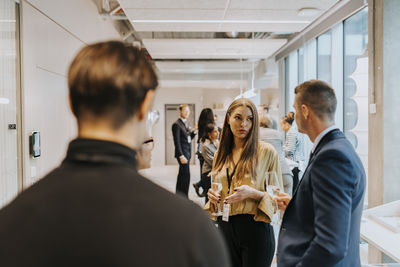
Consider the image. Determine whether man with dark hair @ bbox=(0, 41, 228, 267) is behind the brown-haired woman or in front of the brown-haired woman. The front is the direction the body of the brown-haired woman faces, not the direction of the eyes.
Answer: in front

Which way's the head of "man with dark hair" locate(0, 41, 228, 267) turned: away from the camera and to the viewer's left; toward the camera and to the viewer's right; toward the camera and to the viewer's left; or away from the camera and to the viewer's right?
away from the camera and to the viewer's right

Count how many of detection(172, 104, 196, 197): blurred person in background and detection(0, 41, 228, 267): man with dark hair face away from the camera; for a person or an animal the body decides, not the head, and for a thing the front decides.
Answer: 1

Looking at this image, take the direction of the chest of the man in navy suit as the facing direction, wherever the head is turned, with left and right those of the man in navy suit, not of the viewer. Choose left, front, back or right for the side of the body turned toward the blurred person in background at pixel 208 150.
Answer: front

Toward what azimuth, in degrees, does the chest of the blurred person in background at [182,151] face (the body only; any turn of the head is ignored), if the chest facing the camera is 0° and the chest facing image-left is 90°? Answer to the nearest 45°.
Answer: approximately 315°

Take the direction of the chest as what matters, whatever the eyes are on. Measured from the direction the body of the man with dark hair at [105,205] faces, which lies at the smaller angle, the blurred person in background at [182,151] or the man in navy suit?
the blurred person in background

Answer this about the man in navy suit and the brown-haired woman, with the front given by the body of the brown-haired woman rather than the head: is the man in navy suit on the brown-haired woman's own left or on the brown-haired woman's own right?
on the brown-haired woman's own left

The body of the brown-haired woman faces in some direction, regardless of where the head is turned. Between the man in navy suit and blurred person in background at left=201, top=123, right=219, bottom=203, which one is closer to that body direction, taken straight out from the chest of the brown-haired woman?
the man in navy suit

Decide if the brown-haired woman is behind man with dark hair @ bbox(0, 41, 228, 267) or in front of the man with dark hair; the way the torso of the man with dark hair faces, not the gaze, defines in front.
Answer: in front

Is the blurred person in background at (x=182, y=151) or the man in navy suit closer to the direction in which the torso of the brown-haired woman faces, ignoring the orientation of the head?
the man in navy suit

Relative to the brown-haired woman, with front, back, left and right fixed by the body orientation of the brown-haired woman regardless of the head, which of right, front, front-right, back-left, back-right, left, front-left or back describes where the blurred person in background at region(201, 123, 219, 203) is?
back-right

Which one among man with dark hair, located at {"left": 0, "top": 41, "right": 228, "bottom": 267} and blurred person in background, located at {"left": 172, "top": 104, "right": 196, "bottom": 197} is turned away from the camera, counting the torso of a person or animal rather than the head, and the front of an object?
the man with dark hair

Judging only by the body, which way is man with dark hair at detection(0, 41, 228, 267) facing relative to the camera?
away from the camera

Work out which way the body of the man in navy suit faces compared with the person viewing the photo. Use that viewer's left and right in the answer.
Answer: facing away from the viewer and to the left of the viewer
